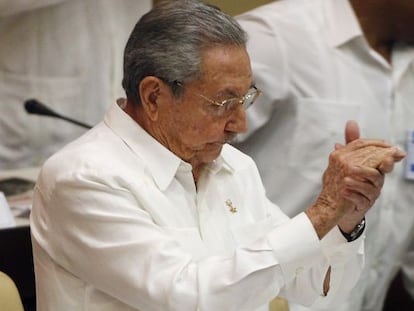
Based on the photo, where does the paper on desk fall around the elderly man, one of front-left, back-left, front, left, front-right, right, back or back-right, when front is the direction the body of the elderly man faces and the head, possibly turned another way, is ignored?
back

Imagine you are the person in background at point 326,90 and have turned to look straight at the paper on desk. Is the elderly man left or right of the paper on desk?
left

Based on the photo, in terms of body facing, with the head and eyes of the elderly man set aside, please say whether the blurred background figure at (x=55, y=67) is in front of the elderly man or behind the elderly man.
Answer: behind

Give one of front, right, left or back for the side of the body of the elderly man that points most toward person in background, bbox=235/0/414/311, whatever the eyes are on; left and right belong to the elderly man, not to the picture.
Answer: left

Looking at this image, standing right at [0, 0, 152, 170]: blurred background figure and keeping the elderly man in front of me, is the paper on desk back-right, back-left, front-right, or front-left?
front-right

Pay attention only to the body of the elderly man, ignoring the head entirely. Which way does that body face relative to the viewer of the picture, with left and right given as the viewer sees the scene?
facing the viewer and to the right of the viewer

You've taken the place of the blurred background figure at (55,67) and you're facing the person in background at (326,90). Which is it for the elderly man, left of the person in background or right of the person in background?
right
